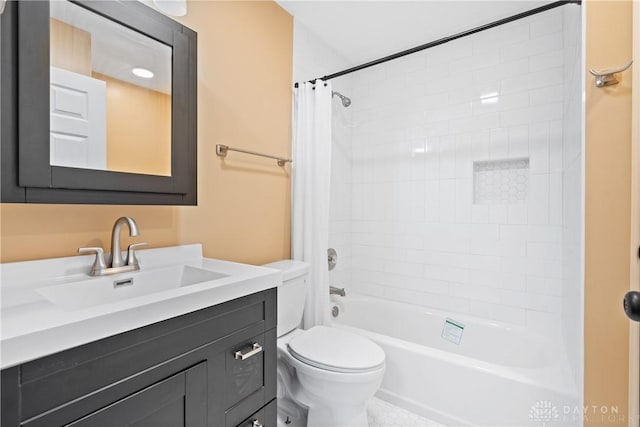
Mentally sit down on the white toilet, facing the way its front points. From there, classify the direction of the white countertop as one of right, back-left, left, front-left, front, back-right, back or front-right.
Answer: right

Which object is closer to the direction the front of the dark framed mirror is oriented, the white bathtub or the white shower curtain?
the white bathtub

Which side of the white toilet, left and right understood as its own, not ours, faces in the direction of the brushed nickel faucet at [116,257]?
right

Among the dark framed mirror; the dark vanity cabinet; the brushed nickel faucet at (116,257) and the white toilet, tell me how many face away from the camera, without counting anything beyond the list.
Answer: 0

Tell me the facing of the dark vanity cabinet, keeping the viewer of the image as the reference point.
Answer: facing the viewer and to the right of the viewer

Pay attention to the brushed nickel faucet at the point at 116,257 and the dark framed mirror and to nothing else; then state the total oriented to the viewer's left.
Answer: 0

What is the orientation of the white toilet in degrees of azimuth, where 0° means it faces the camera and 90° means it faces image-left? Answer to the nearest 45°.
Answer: approximately 315°

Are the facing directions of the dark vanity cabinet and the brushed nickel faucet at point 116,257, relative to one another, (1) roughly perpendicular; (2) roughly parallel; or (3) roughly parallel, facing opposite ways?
roughly parallel

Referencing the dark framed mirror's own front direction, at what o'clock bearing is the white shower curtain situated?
The white shower curtain is roughly at 10 o'clock from the dark framed mirror.
